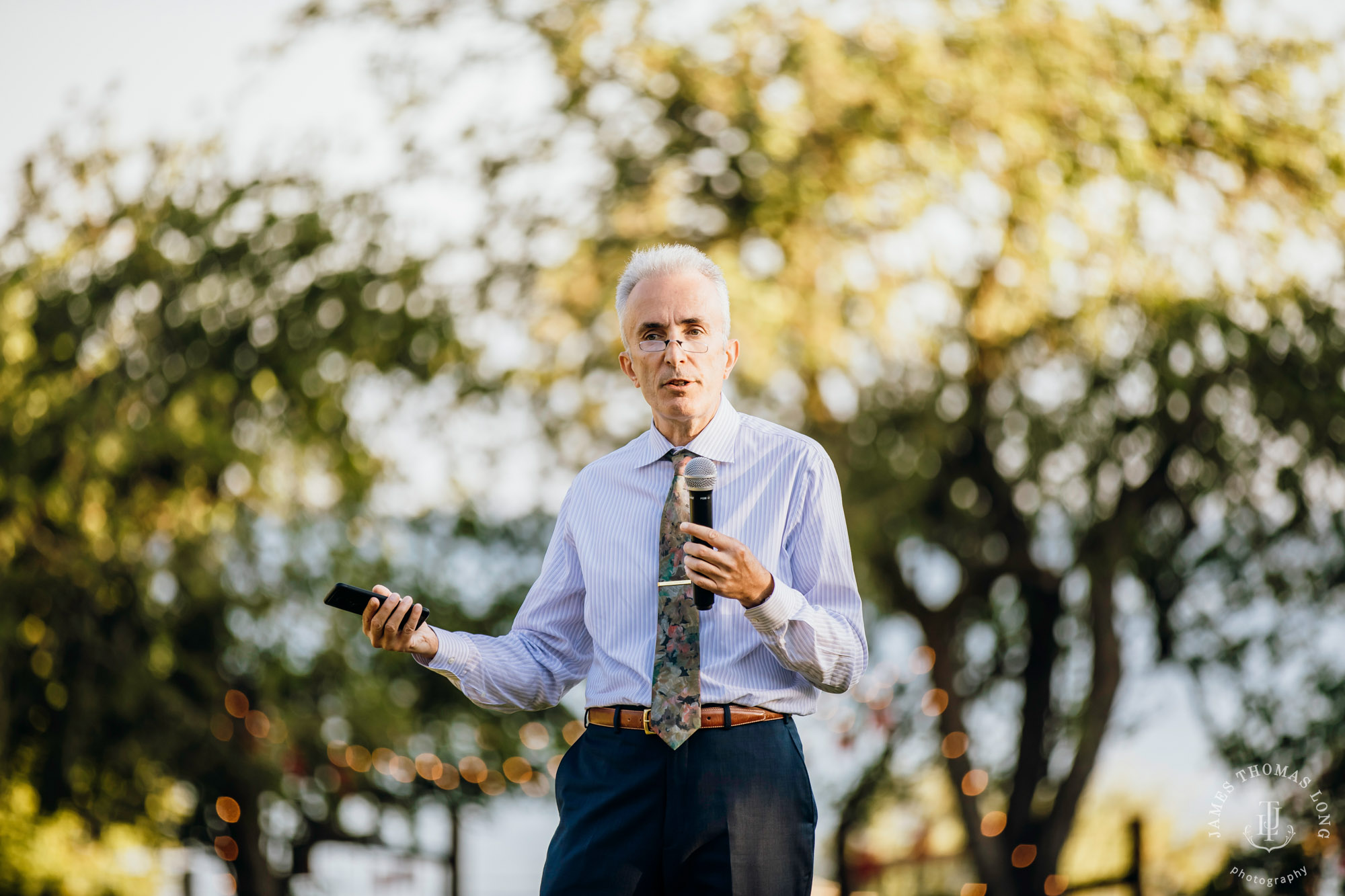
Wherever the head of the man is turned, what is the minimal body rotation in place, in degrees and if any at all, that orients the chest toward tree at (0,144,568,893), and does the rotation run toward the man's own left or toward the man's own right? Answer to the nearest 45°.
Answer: approximately 135° to the man's own right

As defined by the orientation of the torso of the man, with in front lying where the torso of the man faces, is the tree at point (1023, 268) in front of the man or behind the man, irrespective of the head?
behind

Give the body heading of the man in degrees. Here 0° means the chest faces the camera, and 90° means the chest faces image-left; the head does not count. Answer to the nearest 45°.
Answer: approximately 0°

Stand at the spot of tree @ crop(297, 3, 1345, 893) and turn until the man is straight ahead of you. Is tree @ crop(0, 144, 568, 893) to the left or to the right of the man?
right
